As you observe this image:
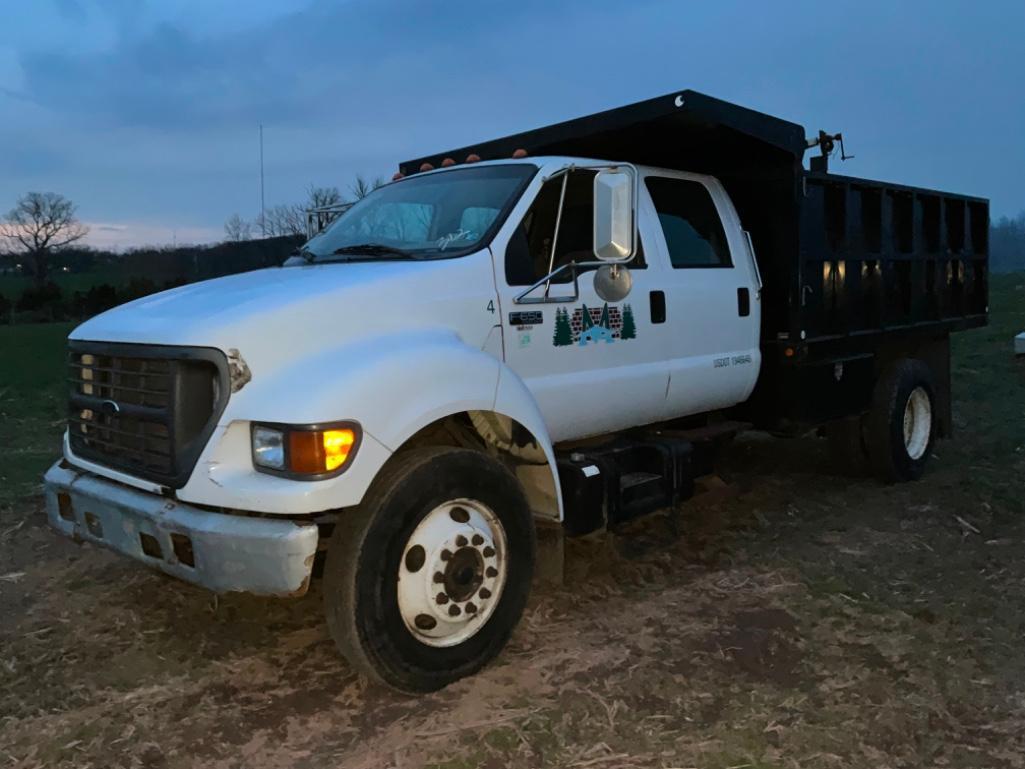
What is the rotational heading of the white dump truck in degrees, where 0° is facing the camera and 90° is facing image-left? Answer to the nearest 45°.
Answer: approximately 45°
